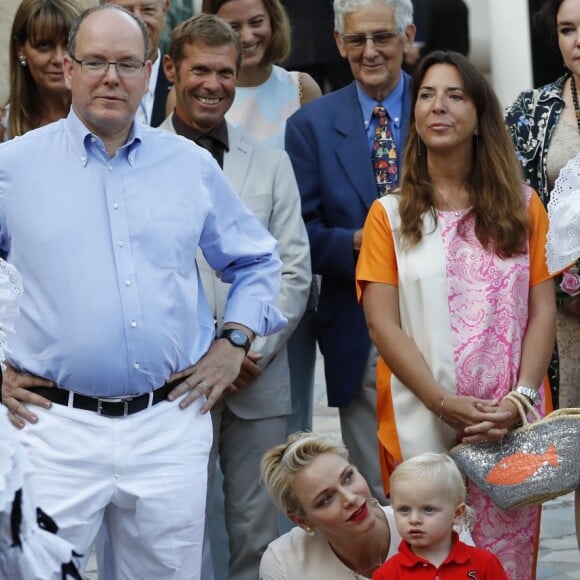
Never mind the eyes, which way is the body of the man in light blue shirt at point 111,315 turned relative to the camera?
toward the camera

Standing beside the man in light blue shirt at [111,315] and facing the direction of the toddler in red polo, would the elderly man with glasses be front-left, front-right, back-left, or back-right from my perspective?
front-left

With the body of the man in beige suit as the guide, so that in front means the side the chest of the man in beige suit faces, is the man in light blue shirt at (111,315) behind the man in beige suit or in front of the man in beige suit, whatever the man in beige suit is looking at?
in front

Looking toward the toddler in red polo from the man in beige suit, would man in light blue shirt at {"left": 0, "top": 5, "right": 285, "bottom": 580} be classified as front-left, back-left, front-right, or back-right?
front-right

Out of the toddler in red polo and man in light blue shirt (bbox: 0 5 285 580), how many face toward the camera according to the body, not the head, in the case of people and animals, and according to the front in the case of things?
2

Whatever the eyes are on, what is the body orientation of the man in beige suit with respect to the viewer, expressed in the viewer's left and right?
facing the viewer and to the left of the viewer

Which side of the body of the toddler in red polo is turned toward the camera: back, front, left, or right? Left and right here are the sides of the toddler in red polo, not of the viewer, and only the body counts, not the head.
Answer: front

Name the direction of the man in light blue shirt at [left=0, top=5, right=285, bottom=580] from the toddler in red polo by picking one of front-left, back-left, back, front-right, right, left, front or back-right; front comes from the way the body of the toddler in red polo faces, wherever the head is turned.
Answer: right
